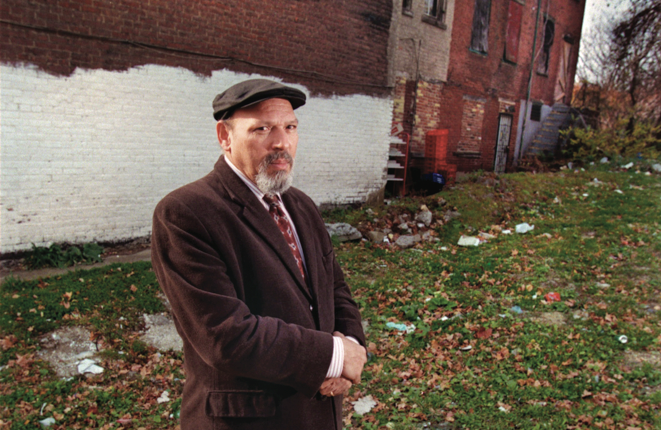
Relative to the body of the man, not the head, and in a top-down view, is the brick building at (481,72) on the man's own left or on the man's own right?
on the man's own left

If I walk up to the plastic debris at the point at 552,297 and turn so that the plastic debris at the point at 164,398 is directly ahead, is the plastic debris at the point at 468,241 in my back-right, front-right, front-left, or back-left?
back-right

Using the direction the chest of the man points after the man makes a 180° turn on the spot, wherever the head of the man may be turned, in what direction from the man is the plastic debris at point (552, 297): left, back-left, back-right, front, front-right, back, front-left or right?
right

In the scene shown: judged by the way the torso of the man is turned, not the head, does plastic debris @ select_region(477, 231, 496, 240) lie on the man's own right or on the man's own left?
on the man's own left

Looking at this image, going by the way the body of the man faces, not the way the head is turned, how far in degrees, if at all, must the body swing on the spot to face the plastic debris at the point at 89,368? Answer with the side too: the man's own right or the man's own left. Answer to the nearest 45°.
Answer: approximately 180°

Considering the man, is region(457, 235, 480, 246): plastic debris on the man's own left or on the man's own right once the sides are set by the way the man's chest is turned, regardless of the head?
on the man's own left

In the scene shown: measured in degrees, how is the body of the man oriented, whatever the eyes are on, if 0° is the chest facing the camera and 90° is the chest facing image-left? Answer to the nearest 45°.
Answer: approximately 315°

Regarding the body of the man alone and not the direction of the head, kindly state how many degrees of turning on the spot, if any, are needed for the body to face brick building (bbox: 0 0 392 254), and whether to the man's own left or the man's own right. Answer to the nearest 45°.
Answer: approximately 135° to the man's own left
